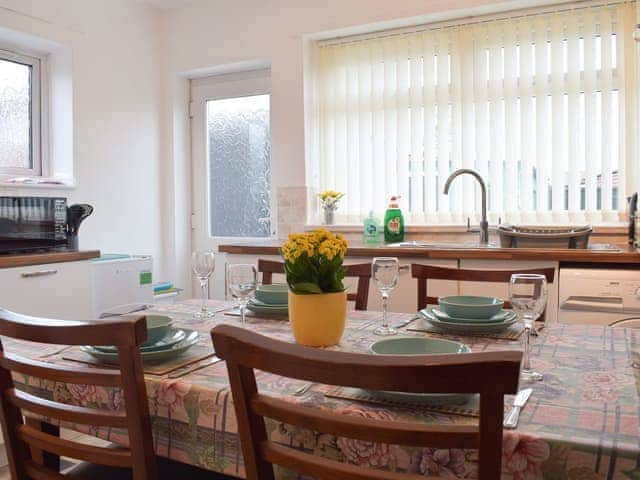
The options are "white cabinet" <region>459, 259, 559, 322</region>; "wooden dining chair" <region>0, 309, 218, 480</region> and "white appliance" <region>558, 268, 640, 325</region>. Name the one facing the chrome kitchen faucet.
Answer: the wooden dining chair

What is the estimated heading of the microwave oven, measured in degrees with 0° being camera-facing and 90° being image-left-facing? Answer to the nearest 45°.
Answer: approximately 315°

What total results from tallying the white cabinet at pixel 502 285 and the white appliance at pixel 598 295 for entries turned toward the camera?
2

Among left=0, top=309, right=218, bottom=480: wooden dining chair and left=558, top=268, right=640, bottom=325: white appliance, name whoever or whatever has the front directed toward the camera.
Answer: the white appliance

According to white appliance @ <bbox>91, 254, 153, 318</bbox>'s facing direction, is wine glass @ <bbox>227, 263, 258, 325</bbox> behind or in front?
in front

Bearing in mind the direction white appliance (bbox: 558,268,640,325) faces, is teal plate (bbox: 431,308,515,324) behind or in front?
in front

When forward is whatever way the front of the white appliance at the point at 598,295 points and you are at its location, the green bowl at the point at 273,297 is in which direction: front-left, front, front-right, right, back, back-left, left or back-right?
front-right

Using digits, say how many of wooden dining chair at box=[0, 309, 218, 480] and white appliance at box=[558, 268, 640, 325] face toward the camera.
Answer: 1

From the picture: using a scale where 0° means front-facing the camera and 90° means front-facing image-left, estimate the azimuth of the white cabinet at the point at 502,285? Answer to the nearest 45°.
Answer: approximately 0°

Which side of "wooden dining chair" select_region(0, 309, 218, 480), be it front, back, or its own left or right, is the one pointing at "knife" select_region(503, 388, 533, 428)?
right

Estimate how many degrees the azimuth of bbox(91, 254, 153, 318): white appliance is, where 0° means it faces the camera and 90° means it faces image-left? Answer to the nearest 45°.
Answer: approximately 315°

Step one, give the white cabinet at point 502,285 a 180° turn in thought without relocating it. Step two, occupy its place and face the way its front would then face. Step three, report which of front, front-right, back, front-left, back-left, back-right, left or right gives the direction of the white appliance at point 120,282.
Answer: left

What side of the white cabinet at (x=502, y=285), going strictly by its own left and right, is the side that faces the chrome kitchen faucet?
back

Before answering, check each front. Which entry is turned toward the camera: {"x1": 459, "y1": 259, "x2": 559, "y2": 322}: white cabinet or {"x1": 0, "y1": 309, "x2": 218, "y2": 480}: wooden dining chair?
the white cabinet

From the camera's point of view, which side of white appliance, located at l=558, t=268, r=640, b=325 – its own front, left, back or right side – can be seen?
front

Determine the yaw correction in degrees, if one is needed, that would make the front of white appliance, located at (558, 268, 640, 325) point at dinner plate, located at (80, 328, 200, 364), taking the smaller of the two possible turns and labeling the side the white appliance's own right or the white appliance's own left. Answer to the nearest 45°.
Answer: approximately 45° to the white appliance's own right

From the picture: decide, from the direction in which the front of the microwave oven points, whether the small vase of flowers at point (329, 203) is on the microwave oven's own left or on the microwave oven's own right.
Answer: on the microwave oven's own left

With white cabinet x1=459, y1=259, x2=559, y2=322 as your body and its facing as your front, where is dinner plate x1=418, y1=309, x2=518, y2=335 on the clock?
The dinner plate is roughly at 12 o'clock from the white cabinet.

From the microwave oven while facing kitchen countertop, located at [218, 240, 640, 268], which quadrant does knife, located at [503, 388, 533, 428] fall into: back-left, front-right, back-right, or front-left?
front-right
